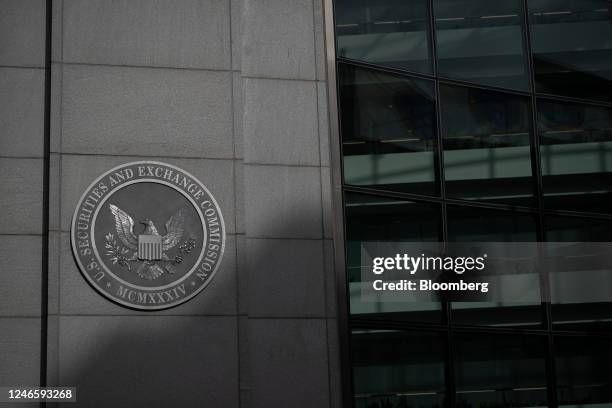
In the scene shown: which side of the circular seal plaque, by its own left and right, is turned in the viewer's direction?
front

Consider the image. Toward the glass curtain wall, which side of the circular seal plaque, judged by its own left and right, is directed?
left
